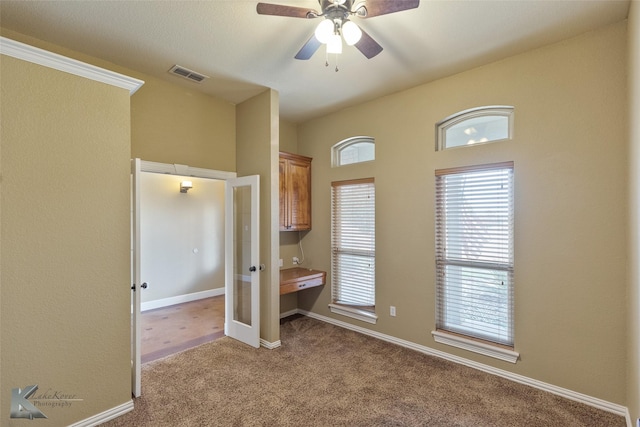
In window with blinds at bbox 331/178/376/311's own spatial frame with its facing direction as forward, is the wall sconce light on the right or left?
on its right

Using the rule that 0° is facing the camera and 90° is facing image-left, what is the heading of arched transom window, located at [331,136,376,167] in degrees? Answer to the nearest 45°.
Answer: approximately 45°

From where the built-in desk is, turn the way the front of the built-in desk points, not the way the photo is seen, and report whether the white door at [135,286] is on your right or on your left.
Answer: on your right

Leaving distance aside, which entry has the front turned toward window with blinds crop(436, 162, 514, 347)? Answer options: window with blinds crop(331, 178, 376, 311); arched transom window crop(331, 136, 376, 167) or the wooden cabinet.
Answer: the wooden cabinet

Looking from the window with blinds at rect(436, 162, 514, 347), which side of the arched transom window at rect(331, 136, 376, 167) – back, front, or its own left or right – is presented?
left

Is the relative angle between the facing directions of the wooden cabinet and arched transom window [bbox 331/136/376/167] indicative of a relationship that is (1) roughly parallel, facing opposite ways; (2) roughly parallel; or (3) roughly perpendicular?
roughly perpendicular

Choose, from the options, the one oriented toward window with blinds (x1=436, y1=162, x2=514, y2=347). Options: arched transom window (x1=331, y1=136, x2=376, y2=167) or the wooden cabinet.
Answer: the wooden cabinet

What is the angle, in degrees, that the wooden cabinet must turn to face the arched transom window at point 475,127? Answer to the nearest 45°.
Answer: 0° — it already faces it

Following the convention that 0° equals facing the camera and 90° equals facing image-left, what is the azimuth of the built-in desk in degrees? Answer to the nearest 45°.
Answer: approximately 315°

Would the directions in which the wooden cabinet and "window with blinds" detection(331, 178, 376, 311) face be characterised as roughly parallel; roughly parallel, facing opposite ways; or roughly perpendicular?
roughly perpendicular
